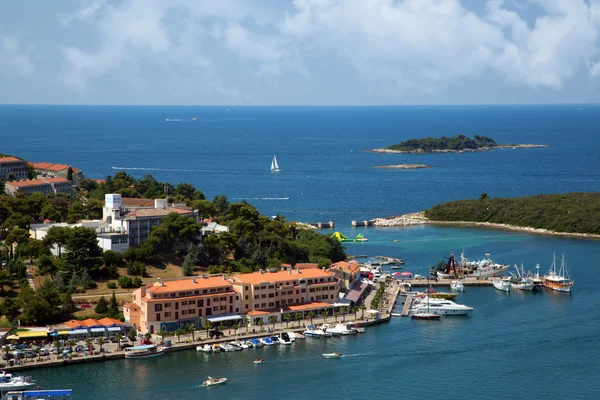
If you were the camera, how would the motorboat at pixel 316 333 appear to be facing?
facing to the right of the viewer

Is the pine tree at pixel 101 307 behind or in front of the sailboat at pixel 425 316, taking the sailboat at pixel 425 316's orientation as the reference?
behind

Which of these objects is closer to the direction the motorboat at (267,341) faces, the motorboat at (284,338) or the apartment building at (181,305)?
the motorboat

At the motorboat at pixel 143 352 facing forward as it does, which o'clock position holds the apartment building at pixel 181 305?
The apartment building is roughly at 10 o'clock from the motorboat.

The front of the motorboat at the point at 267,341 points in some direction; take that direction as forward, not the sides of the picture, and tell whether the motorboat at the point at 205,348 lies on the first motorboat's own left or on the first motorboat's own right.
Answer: on the first motorboat's own right

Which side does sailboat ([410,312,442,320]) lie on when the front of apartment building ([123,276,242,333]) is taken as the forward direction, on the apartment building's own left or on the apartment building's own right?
on the apartment building's own left

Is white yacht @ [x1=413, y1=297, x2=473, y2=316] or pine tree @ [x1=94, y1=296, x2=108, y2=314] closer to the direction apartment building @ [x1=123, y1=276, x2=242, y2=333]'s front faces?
the white yacht

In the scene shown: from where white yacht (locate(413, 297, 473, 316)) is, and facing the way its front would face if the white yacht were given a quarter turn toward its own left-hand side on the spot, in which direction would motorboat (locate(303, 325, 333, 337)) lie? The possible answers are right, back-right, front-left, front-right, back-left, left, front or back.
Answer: back-left

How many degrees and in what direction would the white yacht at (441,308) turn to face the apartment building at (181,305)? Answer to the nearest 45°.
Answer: approximately 135° to its right

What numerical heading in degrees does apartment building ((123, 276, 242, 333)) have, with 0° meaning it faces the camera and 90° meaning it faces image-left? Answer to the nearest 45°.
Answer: approximately 315°

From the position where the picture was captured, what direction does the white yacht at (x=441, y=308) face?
facing to the right of the viewer

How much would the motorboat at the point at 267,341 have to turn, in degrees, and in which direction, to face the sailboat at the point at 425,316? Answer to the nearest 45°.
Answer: approximately 90° to its left
